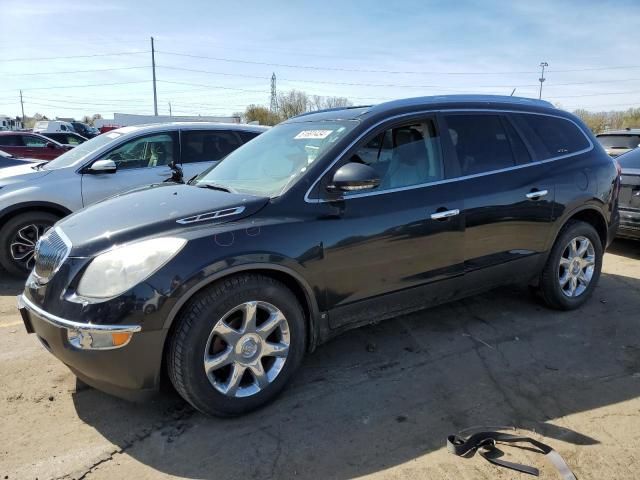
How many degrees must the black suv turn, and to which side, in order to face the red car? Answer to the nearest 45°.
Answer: approximately 90° to its right

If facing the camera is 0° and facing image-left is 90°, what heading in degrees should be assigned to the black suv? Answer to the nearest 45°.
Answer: approximately 45°
